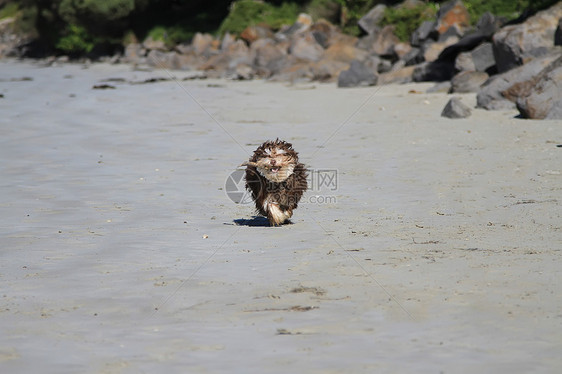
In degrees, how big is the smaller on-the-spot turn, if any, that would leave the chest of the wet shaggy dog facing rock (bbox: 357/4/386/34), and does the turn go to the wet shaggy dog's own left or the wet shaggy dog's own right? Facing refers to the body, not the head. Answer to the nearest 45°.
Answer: approximately 180°

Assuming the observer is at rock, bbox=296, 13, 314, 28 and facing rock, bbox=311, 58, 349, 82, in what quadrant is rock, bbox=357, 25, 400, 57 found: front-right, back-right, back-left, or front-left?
front-left

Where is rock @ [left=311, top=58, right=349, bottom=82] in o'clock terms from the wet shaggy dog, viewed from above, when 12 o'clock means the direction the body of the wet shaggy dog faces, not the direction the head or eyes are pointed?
The rock is roughly at 6 o'clock from the wet shaggy dog.

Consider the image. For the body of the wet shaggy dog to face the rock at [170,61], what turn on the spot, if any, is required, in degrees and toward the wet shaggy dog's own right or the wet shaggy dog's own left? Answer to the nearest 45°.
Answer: approximately 180°

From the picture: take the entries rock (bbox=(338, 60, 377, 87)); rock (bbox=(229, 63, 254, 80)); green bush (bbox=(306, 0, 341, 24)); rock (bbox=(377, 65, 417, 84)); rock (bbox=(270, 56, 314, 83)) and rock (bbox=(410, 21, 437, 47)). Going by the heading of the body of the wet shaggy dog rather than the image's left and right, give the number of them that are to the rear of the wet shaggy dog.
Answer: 6

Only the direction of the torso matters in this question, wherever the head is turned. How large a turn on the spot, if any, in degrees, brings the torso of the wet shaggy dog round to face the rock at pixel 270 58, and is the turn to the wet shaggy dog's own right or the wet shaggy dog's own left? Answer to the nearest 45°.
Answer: approximately 180°

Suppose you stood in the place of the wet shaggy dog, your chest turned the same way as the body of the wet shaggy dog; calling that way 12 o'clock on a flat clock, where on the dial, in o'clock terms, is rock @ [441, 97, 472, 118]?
The rock is roughly at 7 o'clock from the wet shaggy dog.

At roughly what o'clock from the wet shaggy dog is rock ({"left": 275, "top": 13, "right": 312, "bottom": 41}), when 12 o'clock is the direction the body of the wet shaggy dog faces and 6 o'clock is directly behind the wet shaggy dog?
The rock is roughly at 6 o'clock from the wet shaggy dog.

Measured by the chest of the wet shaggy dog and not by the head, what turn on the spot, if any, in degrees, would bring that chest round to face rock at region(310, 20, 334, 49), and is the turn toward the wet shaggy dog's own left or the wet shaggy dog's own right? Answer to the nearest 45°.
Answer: approximately 180°

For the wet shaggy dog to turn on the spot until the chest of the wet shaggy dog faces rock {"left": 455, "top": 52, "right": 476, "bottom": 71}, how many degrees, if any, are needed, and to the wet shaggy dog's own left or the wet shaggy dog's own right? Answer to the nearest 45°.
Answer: approximately 180°

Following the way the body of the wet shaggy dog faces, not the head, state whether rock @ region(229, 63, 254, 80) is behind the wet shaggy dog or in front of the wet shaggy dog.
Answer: behind

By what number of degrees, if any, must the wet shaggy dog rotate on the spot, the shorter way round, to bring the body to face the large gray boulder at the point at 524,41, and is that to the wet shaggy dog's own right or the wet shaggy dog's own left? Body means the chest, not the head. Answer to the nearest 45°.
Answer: approximately 135° to the wet shaggy dog's own left

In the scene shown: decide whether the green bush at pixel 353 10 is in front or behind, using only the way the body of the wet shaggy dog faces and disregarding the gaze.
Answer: behind

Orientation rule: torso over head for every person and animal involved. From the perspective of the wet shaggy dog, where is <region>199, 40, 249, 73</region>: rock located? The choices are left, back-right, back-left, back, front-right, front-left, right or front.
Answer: back

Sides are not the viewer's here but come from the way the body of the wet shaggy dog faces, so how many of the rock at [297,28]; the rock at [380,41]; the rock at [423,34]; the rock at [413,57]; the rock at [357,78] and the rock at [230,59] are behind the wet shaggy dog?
6

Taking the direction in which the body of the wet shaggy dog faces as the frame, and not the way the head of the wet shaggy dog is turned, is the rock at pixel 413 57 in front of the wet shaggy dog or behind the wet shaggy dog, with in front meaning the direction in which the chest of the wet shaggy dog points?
behind

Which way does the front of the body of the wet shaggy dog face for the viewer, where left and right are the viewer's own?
facing the viewer
